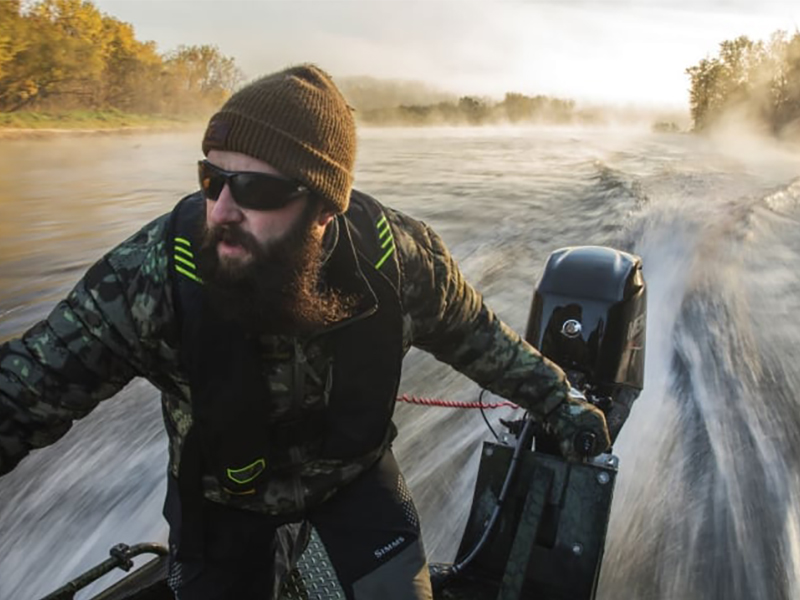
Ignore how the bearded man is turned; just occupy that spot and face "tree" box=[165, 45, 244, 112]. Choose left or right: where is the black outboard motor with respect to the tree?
right

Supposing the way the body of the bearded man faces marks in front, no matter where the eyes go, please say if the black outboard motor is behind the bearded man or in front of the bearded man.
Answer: behind

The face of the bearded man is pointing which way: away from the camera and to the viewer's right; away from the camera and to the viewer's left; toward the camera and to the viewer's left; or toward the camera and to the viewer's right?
toward the camera and to the viewer's left

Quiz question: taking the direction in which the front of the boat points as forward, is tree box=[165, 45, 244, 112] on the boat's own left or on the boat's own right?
on the boat's own right

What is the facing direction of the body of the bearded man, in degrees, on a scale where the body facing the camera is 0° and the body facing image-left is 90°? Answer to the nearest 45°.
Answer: approximately 0°

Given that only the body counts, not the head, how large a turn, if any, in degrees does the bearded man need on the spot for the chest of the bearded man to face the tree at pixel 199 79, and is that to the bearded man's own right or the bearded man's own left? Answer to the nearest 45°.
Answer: approximately 180°
